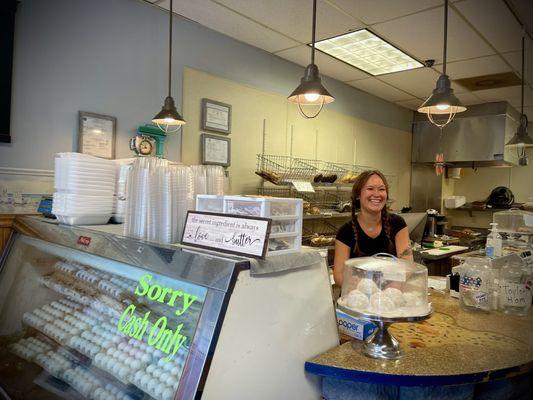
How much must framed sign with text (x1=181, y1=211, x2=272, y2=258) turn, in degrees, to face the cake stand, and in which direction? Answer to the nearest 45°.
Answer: approximately 135° to its left

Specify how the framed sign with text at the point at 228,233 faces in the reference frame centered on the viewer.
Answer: facing the viewer and to the left of the viewer

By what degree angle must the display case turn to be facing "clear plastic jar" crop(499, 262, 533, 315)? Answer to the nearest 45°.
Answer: approximately 135° to its left

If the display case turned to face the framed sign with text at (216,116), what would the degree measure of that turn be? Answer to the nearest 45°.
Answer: approximately 135° to its right

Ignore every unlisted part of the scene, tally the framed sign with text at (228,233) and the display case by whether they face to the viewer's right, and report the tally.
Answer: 0

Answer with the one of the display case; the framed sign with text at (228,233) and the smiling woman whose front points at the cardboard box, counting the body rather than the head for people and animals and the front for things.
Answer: the smiling woman

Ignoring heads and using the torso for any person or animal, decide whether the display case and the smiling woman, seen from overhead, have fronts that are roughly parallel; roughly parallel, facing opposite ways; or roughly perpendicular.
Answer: roughly parallel

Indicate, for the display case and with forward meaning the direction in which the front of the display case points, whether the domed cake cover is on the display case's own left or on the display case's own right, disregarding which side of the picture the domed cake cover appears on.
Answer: on the display case's own left

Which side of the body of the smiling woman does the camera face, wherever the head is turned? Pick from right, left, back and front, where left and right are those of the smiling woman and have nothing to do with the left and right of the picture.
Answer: front

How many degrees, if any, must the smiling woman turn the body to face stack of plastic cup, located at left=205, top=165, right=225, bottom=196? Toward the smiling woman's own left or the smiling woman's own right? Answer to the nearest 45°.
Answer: approximately 45° to the smiling woman's own right

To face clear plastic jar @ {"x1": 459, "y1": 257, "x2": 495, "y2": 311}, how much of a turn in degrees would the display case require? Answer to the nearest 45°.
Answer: approximately 135° to its left

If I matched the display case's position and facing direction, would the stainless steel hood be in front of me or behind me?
behind

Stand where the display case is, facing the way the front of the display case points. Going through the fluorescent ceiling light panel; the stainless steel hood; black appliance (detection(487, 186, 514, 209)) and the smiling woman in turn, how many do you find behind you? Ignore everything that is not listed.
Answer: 4

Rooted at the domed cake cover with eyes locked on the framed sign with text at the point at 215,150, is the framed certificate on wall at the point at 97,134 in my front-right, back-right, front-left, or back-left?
front-left

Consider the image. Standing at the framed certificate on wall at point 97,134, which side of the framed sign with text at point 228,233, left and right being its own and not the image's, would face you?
right

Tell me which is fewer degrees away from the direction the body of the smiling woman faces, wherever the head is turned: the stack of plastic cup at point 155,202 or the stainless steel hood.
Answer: the stack of plastic cup

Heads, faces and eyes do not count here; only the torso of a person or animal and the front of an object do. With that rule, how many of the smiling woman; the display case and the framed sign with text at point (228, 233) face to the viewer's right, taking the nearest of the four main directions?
0
